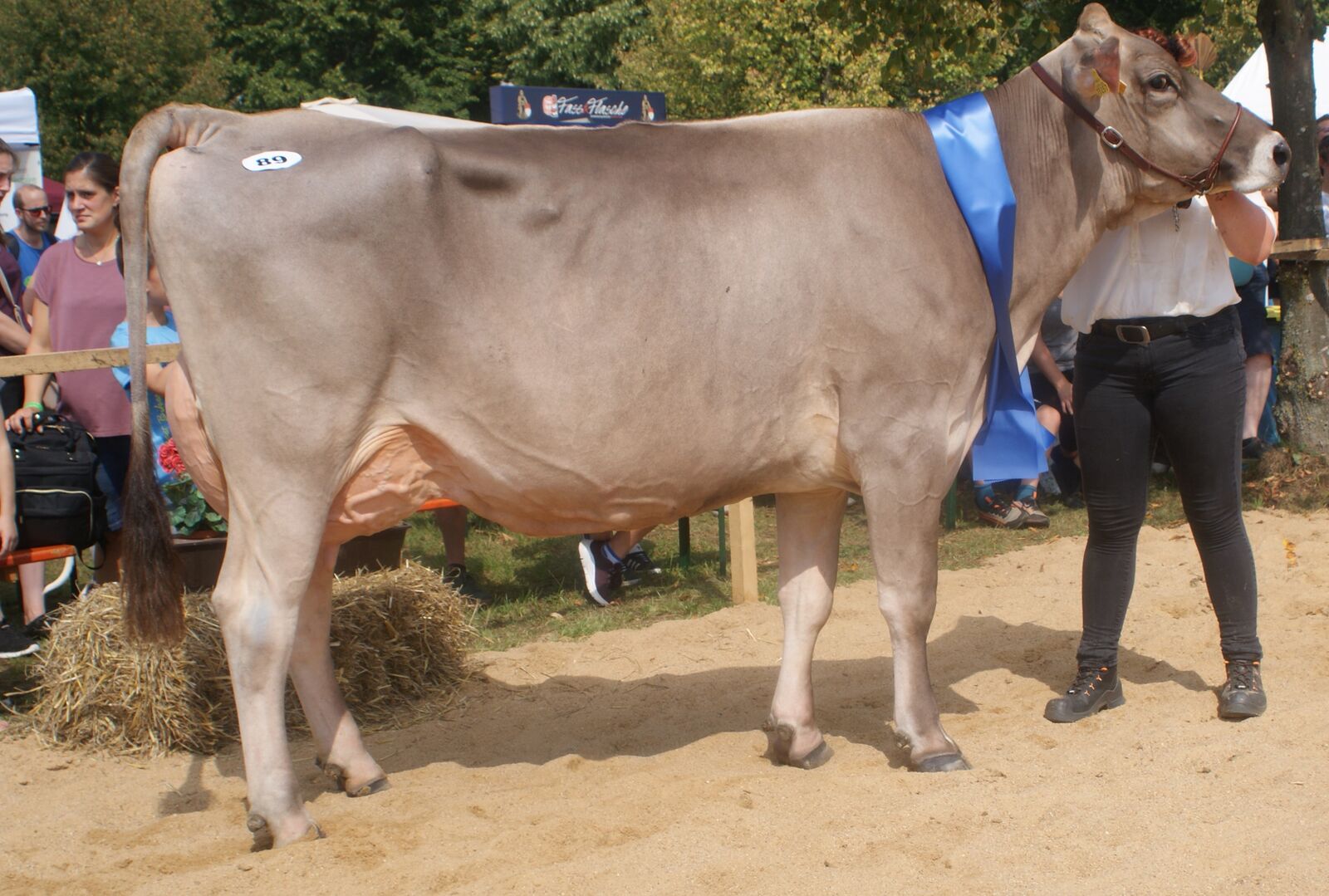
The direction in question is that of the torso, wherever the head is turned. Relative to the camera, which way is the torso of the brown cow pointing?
to the viewer's right

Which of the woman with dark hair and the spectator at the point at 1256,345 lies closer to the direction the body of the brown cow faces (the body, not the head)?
the spectator
